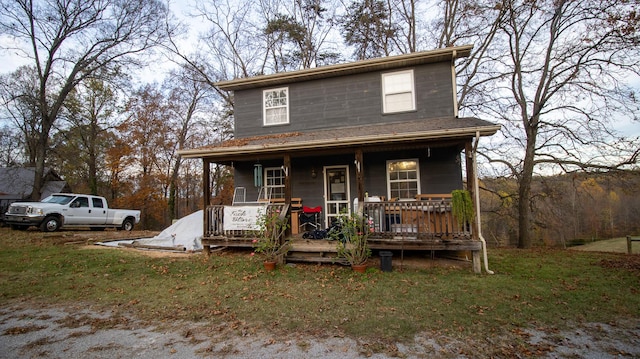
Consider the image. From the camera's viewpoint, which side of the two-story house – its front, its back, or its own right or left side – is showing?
front

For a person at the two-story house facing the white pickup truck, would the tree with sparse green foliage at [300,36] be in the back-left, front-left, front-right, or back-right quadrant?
front-right

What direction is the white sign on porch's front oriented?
toward the camera

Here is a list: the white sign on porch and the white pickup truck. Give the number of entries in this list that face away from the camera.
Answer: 0

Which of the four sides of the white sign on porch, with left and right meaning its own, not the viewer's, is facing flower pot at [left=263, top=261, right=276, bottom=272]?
front

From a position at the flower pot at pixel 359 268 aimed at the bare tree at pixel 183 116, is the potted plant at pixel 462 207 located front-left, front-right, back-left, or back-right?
back-right

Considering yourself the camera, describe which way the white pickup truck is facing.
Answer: facing the viewer and to the left of the viewer

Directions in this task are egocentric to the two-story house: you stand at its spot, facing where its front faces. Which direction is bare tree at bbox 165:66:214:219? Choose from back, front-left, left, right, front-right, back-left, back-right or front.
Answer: back-right

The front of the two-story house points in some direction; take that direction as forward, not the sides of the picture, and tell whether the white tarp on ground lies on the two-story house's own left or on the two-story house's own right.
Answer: on the two-story house's own right

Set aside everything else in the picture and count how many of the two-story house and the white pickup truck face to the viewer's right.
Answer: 0

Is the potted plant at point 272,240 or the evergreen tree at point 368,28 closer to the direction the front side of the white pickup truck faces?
the potted plant

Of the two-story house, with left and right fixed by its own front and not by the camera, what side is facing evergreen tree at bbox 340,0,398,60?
back
